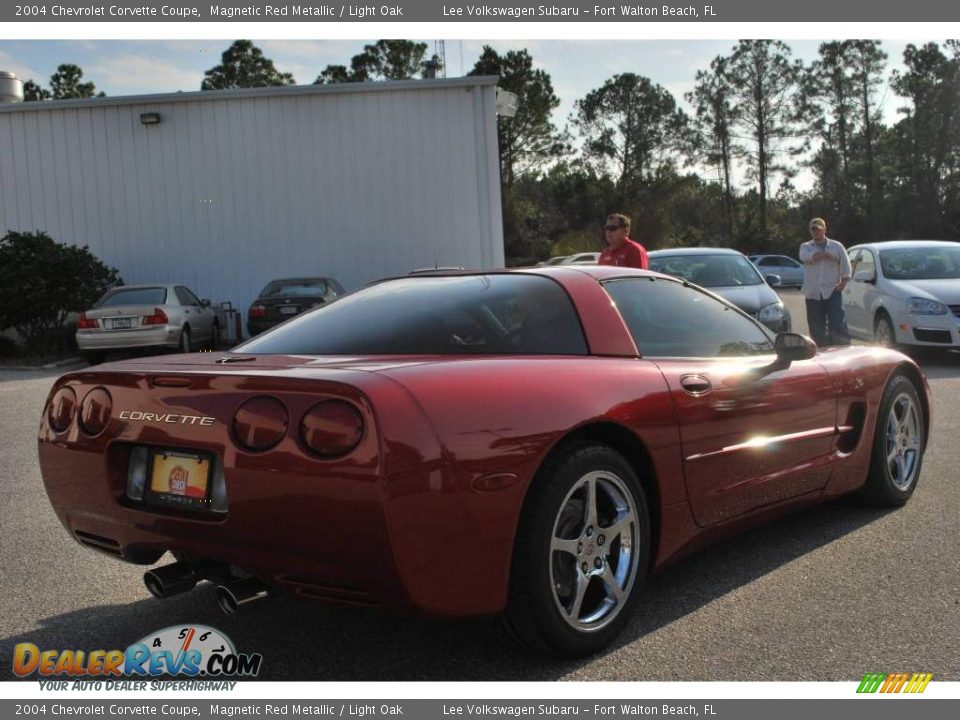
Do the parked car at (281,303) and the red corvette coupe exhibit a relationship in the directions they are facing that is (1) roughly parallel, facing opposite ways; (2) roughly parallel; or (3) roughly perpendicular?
roughly parallel

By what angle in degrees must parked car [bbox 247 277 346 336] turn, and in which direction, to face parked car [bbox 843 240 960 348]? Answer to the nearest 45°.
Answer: approximately 90° to its right

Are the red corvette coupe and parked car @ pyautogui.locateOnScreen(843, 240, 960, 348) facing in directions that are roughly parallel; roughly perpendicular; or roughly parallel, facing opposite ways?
roughly perpendicular

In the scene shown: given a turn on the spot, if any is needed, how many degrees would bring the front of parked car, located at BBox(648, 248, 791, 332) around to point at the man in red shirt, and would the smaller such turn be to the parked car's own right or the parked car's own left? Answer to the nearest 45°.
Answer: approximately 45° to the parked car's own right

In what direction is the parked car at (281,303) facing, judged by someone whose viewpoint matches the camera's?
facing away from the viewer and to the right of the viewer

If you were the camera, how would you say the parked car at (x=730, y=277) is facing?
facing the viewer and to the right of the viewer

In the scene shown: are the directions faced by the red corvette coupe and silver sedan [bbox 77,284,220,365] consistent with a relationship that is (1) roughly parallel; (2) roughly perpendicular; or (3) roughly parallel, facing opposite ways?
roughly parallel

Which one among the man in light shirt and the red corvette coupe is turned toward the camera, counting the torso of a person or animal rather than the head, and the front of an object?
the man in light shirt

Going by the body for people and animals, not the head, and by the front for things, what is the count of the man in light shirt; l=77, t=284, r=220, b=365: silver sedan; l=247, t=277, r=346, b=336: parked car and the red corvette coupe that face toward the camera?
1

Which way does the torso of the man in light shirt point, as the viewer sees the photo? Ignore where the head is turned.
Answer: toward the camera

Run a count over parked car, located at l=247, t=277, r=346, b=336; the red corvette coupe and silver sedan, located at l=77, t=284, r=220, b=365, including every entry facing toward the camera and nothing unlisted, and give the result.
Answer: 0

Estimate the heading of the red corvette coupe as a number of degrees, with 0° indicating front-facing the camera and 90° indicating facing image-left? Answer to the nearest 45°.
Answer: approximately 225°

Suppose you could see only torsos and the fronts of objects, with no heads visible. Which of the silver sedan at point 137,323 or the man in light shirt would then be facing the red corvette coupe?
the man in light shirt
